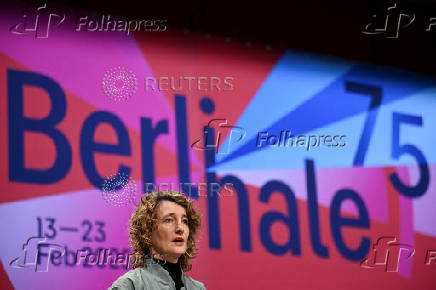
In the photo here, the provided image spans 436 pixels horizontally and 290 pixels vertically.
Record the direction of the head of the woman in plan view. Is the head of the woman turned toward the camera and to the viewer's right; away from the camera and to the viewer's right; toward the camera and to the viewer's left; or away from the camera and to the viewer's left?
toward the camera and to the viewer's right

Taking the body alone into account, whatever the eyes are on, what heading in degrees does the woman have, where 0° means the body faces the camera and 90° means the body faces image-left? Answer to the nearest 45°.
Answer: approximately 315°
